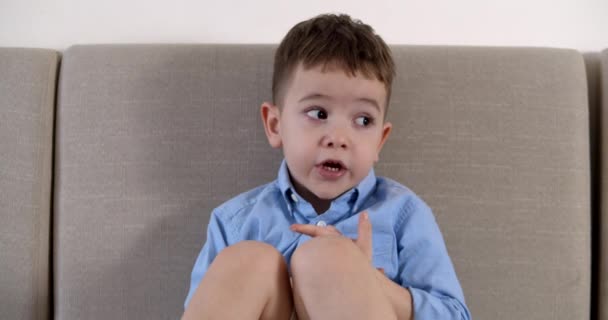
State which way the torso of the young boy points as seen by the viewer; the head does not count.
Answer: toward the camera
